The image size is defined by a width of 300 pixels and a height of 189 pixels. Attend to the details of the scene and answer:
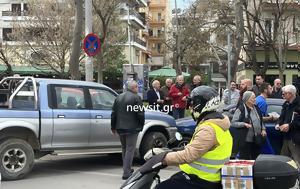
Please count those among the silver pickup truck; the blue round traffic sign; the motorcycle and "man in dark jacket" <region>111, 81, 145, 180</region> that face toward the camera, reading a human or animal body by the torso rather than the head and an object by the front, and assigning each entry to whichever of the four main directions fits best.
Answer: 1

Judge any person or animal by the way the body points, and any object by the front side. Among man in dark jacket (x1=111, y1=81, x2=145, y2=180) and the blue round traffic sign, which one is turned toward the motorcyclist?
the blue round traffic sign

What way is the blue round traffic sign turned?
toward the camera

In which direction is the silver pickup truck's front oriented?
to the viewer's right

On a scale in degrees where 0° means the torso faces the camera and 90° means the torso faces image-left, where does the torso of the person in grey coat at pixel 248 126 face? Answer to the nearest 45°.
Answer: approximately 315°

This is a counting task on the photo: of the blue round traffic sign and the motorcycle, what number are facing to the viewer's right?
0

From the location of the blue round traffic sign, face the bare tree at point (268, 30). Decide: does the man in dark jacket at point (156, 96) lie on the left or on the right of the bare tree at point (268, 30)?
right
